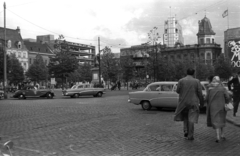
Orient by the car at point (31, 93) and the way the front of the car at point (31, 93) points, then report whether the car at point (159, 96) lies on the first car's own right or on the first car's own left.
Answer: on the first car's own right

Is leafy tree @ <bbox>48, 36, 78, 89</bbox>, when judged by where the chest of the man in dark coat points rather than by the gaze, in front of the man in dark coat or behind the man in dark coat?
in front

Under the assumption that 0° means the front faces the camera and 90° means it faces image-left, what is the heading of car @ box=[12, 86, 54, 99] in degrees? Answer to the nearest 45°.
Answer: approximately 270°

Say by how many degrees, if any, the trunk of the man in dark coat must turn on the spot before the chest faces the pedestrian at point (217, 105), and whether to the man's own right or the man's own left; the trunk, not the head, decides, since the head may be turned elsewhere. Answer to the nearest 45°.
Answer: approximately 90° to the man's own right

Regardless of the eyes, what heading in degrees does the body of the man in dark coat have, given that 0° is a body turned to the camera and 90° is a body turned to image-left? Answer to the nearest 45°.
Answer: approximately 180°

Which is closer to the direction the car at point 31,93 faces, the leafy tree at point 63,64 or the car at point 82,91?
the car

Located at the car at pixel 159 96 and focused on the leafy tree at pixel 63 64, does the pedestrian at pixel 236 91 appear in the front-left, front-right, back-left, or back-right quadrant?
back-right

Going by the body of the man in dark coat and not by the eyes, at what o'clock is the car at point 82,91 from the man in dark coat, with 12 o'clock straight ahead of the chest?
The car is roughly at 11 o'clock from the man in dark coat.

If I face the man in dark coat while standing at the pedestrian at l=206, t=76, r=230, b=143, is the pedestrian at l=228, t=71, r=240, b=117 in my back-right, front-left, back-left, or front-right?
back-right

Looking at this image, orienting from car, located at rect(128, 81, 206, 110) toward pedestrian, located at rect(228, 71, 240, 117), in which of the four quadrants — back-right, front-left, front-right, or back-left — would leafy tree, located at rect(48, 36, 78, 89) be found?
back-left
